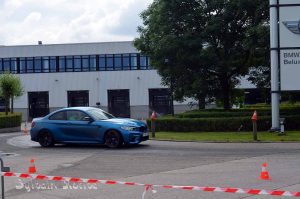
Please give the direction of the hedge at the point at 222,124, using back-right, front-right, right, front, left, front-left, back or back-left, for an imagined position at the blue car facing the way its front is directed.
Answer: left

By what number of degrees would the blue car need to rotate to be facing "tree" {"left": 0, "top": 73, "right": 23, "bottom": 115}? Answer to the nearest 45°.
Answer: approximately 135° to its left

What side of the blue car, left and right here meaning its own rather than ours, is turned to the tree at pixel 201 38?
left

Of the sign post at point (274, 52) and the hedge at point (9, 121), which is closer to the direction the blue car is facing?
the sign post

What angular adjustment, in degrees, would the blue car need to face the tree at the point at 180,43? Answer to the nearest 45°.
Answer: approximately 90° to its left

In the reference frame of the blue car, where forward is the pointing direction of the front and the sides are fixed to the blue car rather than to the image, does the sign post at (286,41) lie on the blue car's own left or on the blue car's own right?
on the blue car's own left

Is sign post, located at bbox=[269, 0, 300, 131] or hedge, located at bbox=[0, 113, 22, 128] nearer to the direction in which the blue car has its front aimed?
the sign post

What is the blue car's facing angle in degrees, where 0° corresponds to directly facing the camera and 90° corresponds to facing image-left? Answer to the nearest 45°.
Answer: approximately 315°

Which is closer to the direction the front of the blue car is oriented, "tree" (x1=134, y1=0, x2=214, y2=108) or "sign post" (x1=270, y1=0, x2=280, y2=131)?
the sign post

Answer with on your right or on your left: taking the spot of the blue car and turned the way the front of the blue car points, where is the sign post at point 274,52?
on your left

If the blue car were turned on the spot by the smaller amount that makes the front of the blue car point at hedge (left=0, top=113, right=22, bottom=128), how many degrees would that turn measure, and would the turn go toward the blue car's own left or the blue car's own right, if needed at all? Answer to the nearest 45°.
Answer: approximately 135° to the blue car's own left

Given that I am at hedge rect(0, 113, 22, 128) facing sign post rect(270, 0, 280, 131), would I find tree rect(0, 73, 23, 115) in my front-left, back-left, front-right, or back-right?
back-left
